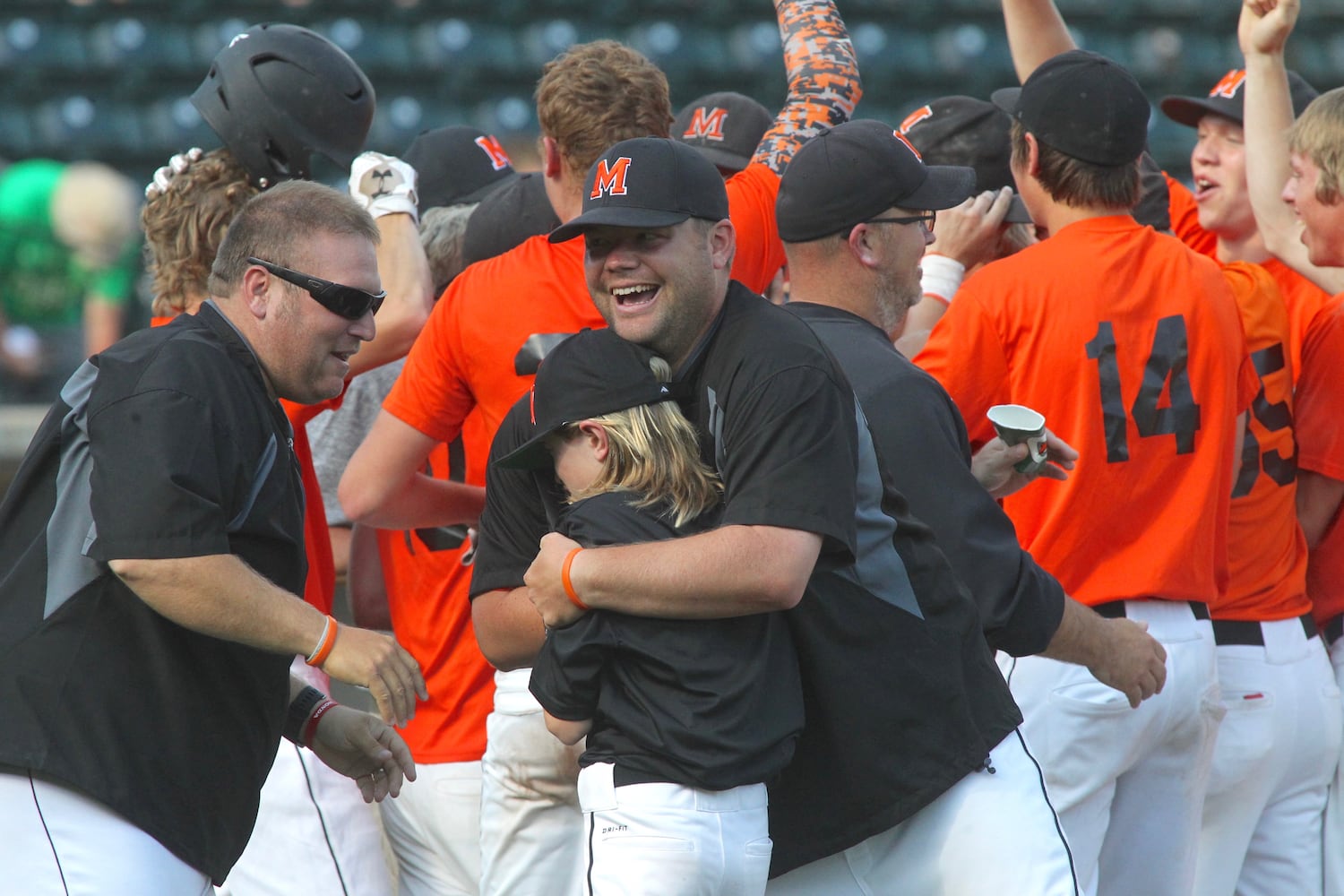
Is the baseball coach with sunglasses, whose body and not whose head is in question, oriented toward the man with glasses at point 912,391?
yes

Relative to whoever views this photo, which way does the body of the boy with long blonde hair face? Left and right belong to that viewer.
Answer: facing away from the viewer and to the left of the viewer

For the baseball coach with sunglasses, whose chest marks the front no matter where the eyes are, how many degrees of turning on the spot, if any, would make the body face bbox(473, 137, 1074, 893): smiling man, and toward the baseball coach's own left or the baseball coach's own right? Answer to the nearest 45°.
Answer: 0° — they already face them

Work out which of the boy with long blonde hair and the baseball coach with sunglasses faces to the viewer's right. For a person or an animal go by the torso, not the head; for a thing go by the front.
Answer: the baseball coach with sunglasses

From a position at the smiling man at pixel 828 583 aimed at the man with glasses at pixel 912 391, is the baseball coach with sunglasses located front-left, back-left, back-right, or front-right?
back-left

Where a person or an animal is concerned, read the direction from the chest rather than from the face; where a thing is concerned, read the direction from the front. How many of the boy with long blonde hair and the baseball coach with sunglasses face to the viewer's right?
1

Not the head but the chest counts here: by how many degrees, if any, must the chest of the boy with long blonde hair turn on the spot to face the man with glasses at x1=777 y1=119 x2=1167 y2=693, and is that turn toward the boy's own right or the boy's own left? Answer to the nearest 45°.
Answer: approximately 90° to the boy's own right

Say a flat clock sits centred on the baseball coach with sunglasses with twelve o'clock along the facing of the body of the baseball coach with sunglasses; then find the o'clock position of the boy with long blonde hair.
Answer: The boy with long blonde hair is roughly at 1 o'clock from the baseball coach with sunglasses.

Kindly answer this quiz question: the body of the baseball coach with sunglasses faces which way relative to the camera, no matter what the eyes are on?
to the viewer's right

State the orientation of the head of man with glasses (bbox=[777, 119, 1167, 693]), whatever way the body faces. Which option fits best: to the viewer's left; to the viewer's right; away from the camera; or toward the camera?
to the viewer's right
